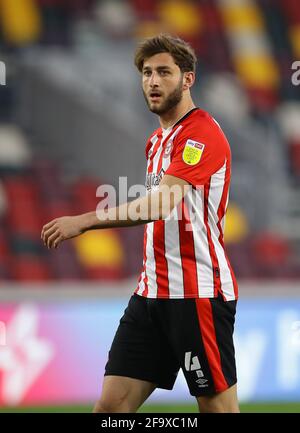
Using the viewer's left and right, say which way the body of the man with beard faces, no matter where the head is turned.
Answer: facing the viewer and to the left of the viewer

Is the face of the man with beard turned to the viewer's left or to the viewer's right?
to the viewer's left
